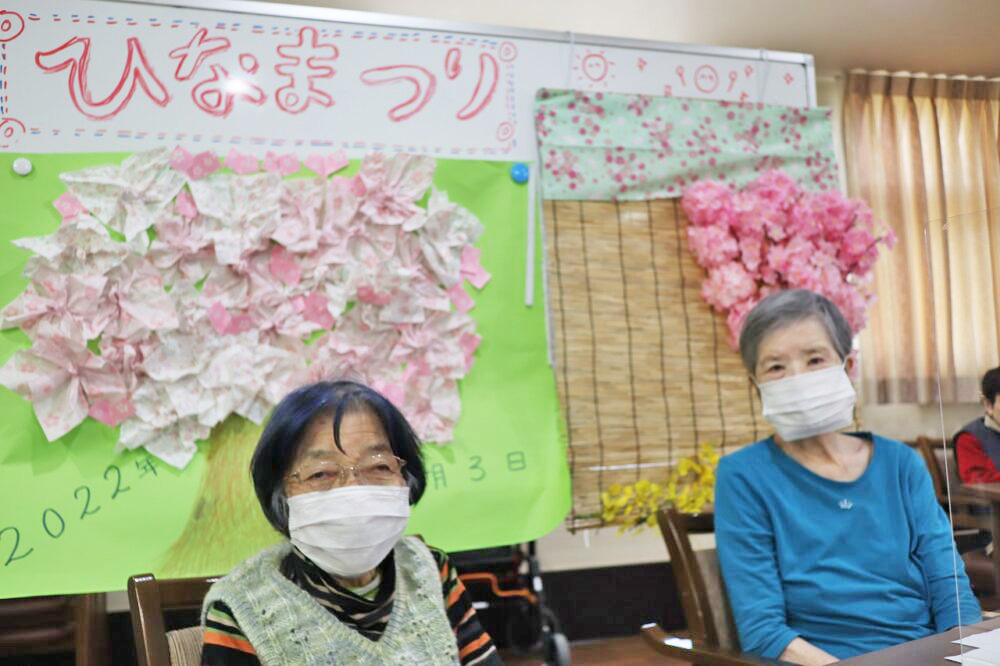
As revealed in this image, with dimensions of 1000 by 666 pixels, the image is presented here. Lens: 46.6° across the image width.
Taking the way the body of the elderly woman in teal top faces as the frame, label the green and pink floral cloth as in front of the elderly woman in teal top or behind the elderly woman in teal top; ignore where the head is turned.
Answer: behind

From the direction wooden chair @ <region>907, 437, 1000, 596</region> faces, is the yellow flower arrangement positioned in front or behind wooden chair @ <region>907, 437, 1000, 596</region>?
behind

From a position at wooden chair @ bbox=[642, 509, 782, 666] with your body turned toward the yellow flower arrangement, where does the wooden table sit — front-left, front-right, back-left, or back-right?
back-right

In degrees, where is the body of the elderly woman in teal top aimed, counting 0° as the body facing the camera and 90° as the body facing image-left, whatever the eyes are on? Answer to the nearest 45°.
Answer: approximately 0°

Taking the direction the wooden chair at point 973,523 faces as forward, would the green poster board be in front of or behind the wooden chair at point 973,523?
behind

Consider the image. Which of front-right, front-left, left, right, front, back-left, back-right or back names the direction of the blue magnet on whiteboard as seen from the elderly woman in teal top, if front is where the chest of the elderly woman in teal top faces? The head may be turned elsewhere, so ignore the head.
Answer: back-right

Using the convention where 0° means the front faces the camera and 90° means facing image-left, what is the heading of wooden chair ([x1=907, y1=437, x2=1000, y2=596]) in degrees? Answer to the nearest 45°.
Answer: approximately 315°

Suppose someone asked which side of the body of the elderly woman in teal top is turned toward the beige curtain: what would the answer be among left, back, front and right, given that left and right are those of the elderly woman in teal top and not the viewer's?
back

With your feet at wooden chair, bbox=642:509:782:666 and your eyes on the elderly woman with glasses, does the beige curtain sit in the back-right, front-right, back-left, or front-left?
back-right

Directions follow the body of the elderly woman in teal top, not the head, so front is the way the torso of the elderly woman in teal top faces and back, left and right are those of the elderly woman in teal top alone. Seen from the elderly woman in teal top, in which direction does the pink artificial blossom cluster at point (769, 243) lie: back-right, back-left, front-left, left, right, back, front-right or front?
back
